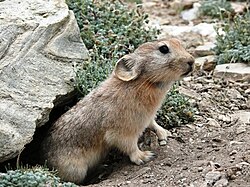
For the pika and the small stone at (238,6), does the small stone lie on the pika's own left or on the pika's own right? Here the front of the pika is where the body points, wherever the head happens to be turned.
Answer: on the pika's own left

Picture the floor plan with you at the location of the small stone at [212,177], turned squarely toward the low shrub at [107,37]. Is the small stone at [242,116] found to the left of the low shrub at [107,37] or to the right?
right

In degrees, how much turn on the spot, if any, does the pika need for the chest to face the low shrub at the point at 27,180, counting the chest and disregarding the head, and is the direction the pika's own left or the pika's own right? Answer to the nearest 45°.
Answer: approximately 135° to the pika's own right

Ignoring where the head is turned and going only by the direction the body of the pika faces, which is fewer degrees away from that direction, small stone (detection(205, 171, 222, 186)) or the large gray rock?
the small stone

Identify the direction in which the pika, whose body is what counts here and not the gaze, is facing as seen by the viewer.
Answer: to the viewer's right

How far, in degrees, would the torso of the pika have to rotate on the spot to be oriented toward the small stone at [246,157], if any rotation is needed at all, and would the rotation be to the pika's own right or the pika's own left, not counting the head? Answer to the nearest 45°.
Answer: approximately 45° to the pika's own right

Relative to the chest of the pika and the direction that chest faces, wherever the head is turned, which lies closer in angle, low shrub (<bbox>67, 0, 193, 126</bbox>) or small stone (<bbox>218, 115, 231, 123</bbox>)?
the small stone

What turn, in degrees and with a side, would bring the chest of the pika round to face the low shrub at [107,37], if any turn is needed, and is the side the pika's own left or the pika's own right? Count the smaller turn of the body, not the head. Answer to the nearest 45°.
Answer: approximately 90° to the pika's own left
